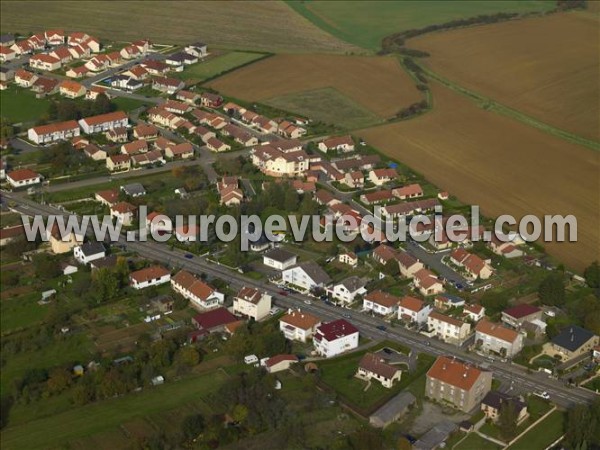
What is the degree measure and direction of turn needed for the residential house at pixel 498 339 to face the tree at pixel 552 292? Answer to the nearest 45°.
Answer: approximately 180°

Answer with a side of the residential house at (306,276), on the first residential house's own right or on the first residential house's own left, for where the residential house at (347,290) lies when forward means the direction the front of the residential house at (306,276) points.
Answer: on the first residential house's own left

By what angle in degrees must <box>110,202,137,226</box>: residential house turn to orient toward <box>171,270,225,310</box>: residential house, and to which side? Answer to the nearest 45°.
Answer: approximately 45° to its left

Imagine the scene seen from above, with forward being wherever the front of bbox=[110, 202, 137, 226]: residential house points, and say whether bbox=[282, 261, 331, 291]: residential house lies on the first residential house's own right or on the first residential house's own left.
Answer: on the first residential house's own left

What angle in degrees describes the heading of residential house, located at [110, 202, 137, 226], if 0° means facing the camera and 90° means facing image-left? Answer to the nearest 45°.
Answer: approximately 45°

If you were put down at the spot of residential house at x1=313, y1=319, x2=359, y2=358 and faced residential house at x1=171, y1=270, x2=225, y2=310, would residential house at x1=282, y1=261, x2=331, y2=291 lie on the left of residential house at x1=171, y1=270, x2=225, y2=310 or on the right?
right

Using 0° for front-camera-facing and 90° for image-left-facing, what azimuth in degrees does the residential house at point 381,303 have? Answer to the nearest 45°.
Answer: approximately 45°

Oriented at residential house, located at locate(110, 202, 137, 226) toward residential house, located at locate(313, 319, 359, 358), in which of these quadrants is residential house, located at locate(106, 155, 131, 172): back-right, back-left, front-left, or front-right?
back-left

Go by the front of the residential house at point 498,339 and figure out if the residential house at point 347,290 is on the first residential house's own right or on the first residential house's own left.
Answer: on the first residential house's own right

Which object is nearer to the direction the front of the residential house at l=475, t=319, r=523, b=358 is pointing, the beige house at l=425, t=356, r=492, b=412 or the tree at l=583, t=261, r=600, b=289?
the beige house

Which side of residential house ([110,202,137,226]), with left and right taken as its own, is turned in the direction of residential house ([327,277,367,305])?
left

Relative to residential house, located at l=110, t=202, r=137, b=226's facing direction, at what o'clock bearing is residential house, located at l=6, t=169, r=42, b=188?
residential house, located at l=6, t=169, r=42, b=188 is roughly at 3 o'clock from residential house, located at l=110, t=202, r=137, b=226.

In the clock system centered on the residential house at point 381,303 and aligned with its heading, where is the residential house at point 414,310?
the residential house at point 414,310 is roughly at 8 o'clock from the residential house at point 381,303.
